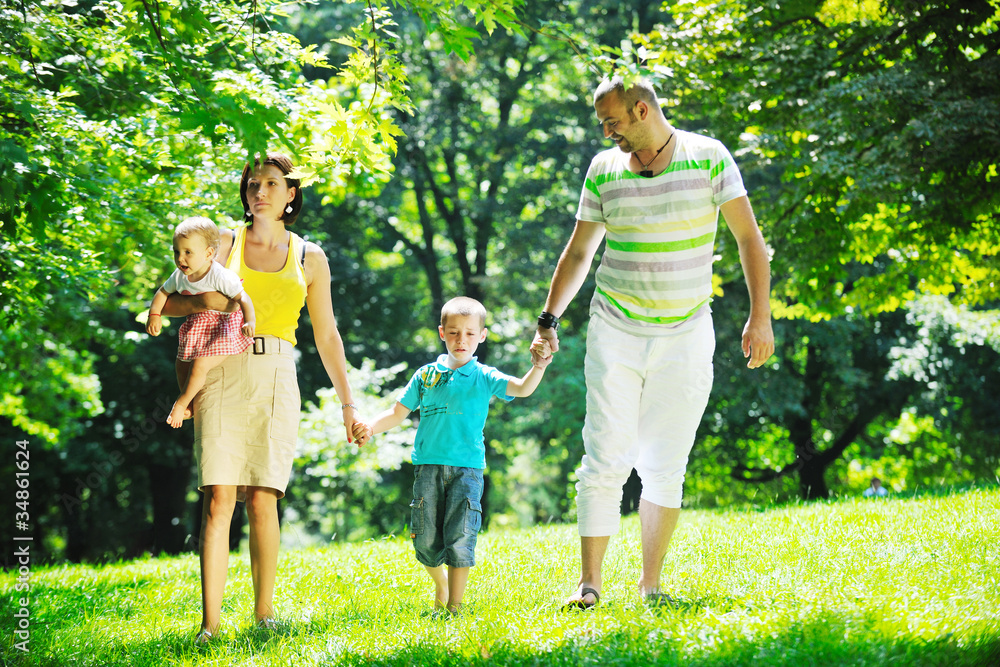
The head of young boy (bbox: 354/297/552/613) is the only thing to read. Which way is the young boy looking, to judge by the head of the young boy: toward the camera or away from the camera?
toward the camera

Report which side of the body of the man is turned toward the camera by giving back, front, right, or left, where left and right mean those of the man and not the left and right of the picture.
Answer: front

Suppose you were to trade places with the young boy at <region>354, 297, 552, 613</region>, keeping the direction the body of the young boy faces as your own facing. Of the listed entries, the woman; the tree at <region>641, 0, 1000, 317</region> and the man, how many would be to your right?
1

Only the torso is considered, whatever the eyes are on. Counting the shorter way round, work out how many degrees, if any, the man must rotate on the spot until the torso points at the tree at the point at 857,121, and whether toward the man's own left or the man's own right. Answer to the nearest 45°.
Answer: approximately 180°

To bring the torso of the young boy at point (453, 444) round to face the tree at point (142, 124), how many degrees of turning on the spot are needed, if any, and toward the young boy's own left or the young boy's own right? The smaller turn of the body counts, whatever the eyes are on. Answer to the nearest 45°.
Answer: approximately 135° to the young boy's own right

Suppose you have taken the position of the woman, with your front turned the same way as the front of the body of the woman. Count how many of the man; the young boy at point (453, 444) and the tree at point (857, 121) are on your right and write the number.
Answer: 0

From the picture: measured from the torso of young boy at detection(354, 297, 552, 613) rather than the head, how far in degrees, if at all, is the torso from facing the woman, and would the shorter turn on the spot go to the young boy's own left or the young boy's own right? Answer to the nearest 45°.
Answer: approximately 90° to the young boy's own right

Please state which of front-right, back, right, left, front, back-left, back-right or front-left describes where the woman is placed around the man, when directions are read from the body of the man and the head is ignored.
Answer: right

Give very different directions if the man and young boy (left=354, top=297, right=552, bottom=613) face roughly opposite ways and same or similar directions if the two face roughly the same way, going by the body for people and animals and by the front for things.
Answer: same or similar directions

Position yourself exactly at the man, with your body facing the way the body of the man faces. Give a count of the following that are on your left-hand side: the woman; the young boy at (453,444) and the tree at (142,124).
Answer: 0

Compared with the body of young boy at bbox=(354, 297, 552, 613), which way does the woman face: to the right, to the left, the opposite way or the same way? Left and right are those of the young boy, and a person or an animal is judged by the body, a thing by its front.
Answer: the same way

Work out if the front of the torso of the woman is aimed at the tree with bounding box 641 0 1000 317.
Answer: no

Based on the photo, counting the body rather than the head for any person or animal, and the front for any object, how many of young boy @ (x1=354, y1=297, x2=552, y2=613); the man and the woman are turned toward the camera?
3

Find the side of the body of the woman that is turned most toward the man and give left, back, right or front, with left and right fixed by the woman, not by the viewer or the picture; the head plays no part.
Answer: left

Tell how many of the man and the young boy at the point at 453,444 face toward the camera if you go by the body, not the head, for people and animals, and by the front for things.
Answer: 2

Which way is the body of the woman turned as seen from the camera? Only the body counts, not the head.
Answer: toward the camera

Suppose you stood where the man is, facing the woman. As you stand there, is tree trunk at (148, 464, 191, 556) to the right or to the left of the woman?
right
